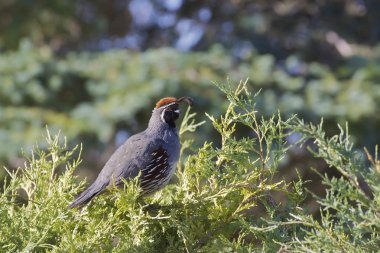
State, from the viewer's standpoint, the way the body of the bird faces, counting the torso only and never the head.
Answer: to the viewer's right
